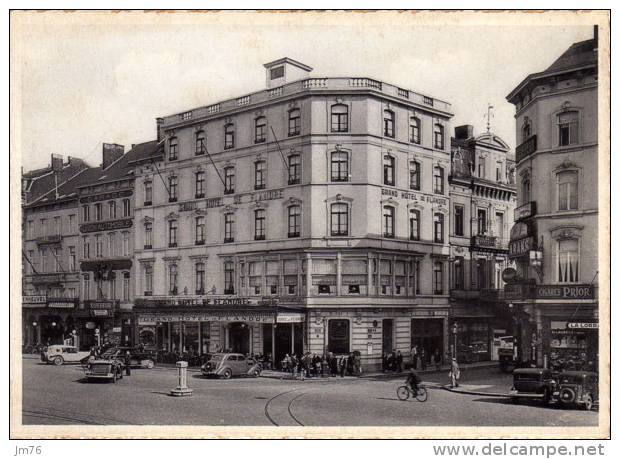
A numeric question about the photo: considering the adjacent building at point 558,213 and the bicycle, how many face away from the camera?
0

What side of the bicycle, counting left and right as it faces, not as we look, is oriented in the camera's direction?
left

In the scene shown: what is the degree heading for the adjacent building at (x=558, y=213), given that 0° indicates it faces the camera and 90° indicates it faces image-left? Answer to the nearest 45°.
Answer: approximately 45°
